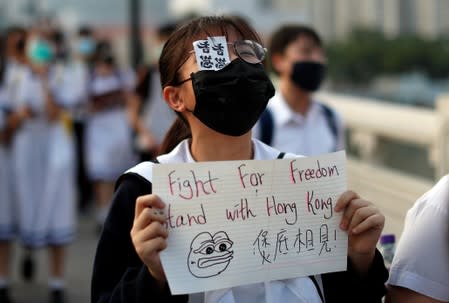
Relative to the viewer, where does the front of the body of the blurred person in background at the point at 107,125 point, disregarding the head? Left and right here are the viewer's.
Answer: facing the viewer

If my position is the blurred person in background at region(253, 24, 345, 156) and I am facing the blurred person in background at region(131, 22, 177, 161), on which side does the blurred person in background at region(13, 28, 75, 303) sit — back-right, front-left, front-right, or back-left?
front-left

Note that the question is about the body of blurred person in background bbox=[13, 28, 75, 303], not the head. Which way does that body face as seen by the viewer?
toward the camera

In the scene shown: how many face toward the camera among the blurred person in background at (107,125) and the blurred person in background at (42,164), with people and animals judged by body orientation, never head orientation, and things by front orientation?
2

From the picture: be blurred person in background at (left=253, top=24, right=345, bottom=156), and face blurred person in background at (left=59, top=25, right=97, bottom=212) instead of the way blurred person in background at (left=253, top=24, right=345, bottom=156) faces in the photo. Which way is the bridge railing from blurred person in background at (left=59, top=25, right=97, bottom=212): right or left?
right

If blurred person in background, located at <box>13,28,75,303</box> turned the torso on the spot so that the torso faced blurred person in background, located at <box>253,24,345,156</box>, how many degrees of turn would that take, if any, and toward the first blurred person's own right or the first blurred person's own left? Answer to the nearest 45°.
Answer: approximately 45° to the first blurred person's own left

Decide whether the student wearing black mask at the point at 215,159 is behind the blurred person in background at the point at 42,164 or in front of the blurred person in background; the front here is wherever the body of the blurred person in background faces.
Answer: in front

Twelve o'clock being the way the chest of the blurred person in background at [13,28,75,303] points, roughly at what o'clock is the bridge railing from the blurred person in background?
The bridge railing is roughly at 9 o'clock from the blurred person in background.

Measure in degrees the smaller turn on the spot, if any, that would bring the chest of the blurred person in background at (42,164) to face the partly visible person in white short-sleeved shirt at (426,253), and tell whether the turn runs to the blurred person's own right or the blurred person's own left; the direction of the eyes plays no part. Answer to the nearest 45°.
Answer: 0° — they already face them
